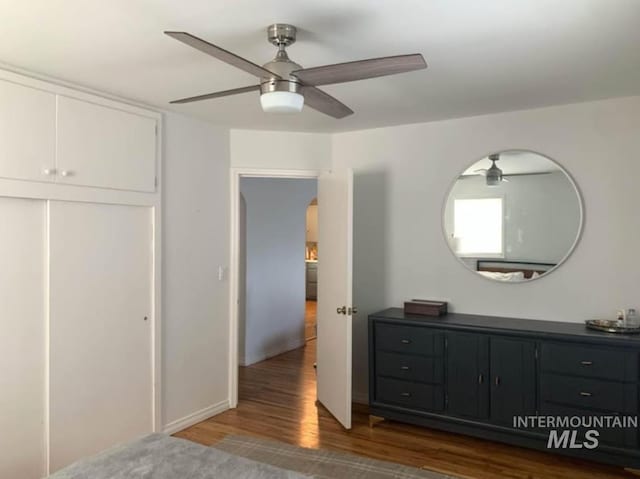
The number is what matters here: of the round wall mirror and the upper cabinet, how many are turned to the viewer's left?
0

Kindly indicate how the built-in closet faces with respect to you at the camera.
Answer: facing the viewer and to the right of the viewer

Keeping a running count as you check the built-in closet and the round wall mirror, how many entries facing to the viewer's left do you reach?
0

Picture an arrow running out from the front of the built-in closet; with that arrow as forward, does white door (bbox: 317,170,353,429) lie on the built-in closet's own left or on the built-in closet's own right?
on the built-in closet's own left

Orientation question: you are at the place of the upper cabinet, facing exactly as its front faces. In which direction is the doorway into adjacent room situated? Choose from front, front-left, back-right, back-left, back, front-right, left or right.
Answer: left

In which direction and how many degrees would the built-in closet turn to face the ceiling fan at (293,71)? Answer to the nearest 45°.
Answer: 0° — it already faces it

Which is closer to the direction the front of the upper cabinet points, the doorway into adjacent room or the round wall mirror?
the round wall mirror

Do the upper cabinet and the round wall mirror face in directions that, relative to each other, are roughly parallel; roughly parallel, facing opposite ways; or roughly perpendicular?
roughly perpendicular

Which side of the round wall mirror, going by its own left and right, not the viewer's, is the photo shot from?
front

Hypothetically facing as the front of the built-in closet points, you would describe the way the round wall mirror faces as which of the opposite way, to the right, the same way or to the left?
to the right
